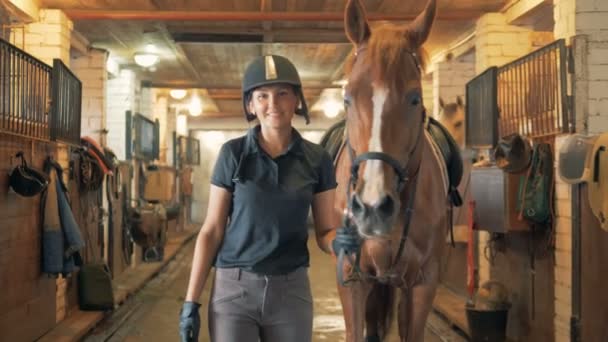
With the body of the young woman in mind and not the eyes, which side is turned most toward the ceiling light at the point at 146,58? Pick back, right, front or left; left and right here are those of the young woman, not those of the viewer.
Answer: back

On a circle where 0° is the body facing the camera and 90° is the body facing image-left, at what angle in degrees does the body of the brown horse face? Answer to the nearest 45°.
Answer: approximately 0°

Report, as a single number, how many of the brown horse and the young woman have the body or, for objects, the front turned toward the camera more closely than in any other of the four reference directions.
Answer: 2

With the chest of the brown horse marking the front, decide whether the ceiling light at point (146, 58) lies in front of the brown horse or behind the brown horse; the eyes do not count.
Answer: behind

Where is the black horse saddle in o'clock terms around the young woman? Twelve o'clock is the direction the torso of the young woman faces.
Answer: The black horse saddle is roughly at 7 o'clock from the young woman.

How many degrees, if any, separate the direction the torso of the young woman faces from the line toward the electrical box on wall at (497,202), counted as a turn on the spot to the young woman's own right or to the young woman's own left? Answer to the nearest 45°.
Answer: approximately 135° to the young woman's own left
